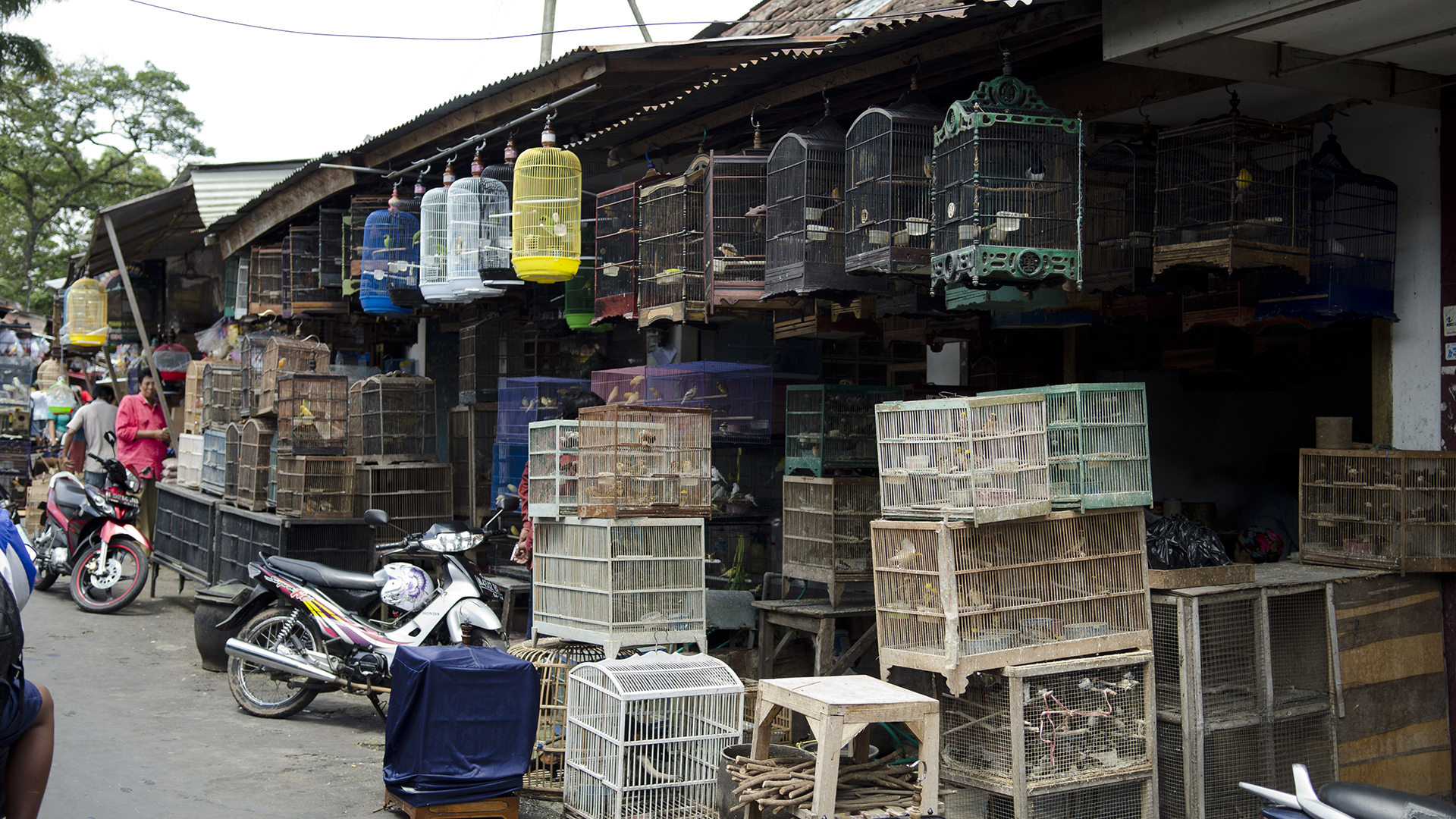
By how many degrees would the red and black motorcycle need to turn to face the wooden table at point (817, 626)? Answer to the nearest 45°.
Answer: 0° — it already faces it

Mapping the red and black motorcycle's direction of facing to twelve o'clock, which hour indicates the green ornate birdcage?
The green ornate birdcage is roughly at 1 o'clock from the red and black motorcycle.

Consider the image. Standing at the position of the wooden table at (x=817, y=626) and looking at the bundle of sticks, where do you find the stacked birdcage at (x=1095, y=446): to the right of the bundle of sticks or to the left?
left

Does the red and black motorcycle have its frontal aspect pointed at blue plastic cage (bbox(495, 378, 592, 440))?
yes

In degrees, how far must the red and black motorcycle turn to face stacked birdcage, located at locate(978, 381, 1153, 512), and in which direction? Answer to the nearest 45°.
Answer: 0° — it already faces it

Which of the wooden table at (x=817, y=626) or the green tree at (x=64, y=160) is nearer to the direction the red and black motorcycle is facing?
the wooden table

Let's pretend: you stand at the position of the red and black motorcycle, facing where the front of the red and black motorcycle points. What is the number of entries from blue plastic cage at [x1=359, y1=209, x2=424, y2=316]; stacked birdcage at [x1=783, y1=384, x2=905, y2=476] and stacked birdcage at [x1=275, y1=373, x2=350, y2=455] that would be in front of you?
3

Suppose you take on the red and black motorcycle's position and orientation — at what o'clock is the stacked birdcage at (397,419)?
The stacked birdcage is roughly at 12 o'clock from the red and black motorcycle.

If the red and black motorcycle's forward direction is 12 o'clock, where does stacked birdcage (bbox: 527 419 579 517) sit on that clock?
The stacked birdcage is roughly at 1 o'clock from the red and black motorcycle.

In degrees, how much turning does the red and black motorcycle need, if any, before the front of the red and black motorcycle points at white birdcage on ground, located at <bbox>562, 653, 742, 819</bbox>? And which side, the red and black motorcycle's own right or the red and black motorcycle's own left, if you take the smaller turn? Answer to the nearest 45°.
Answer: approximately 45° to the red and black motorcycle's own right

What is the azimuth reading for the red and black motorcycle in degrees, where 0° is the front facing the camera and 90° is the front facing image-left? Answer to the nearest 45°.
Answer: approximately 315°

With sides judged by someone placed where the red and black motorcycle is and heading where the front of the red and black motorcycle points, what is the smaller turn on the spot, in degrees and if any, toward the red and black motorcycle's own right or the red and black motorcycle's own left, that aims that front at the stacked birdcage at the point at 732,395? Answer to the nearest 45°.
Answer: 0° — it already faces it

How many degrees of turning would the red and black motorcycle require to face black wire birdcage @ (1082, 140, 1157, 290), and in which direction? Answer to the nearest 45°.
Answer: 0° — it already faces it

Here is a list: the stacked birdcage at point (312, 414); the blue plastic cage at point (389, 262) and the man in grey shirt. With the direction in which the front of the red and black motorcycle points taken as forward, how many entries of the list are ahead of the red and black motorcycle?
2

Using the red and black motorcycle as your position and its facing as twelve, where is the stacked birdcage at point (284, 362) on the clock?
The stacked birdcage is roughly at 12 o'clock from the red and black motorcycle.

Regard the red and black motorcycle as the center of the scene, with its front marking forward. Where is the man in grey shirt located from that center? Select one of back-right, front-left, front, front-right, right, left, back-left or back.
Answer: back-left
